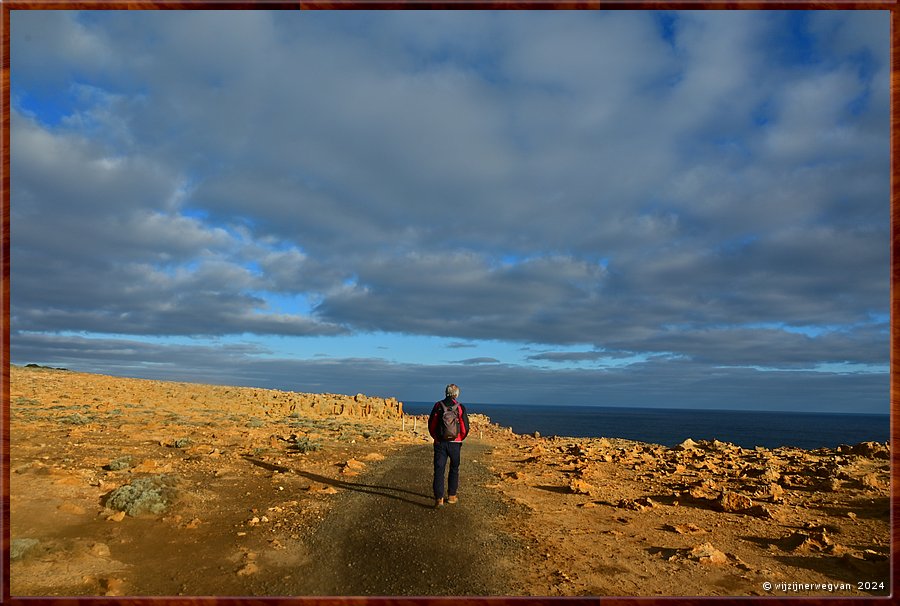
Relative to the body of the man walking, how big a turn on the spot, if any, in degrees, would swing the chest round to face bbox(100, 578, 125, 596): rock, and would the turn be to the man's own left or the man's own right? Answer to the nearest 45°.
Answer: approximately 135° to the man's own left

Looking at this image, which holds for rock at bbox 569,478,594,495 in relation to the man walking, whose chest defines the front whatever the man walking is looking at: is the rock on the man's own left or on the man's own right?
on the man's own right

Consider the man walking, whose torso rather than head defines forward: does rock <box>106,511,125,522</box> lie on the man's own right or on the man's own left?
on the man's own left

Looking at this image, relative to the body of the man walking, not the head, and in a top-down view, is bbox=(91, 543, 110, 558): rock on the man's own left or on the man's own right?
on the man's own left

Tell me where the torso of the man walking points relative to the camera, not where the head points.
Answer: away from the camera

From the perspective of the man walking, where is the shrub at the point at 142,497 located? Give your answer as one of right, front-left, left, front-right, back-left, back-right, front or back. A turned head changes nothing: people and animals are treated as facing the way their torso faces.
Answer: left

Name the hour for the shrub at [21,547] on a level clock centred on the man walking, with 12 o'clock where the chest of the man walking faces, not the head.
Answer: The shrub is roughly at 8 o'clock from the man walking.

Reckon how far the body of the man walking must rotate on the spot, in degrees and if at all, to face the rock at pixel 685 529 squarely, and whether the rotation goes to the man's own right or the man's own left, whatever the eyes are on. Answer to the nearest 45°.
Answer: approximately 90° to the man's own right

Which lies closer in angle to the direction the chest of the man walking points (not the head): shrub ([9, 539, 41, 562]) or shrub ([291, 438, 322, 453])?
the shrub ([291, 438, 322, 453])

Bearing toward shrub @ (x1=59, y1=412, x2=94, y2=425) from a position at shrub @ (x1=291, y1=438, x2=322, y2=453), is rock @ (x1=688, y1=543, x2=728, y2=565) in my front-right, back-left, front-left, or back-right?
back-left

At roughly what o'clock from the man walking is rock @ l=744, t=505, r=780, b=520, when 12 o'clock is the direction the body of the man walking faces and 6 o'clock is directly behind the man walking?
The rock is roughly at 3 o'clock from the man walking.

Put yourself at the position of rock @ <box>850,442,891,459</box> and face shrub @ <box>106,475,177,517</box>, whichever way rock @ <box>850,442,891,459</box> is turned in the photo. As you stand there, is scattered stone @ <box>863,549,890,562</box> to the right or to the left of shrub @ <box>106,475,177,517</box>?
left
